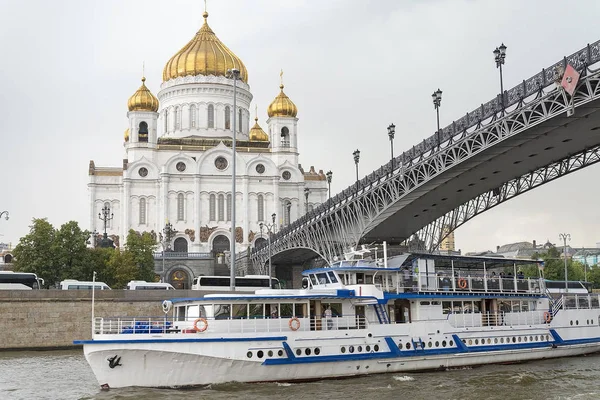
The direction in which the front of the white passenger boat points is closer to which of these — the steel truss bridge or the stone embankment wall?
the stone embankment wall

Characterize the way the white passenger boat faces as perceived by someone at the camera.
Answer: facing the viewer and to the left of the viewer

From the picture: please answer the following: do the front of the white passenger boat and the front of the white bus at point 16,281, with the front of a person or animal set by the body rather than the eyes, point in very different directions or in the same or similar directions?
very different directions

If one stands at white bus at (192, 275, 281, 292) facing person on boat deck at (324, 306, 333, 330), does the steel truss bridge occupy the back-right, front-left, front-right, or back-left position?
front-left

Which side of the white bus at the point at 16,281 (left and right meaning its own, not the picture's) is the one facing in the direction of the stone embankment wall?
right

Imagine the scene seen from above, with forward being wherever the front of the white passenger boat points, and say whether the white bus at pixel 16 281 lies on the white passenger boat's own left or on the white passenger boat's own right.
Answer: on the white passenger boat's own right

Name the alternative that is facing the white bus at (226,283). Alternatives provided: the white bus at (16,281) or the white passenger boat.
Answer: the white bus at (16,281)

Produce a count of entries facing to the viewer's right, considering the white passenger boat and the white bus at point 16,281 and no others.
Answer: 1

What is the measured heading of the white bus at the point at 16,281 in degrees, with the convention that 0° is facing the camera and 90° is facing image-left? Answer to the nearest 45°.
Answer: approximately 270°
